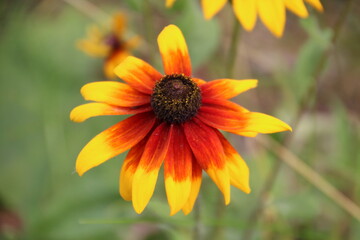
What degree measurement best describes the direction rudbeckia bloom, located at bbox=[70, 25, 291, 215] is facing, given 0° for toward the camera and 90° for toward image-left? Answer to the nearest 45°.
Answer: approximately 0°

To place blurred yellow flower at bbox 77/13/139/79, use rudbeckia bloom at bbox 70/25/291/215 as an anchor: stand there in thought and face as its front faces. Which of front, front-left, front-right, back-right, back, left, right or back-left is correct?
back
